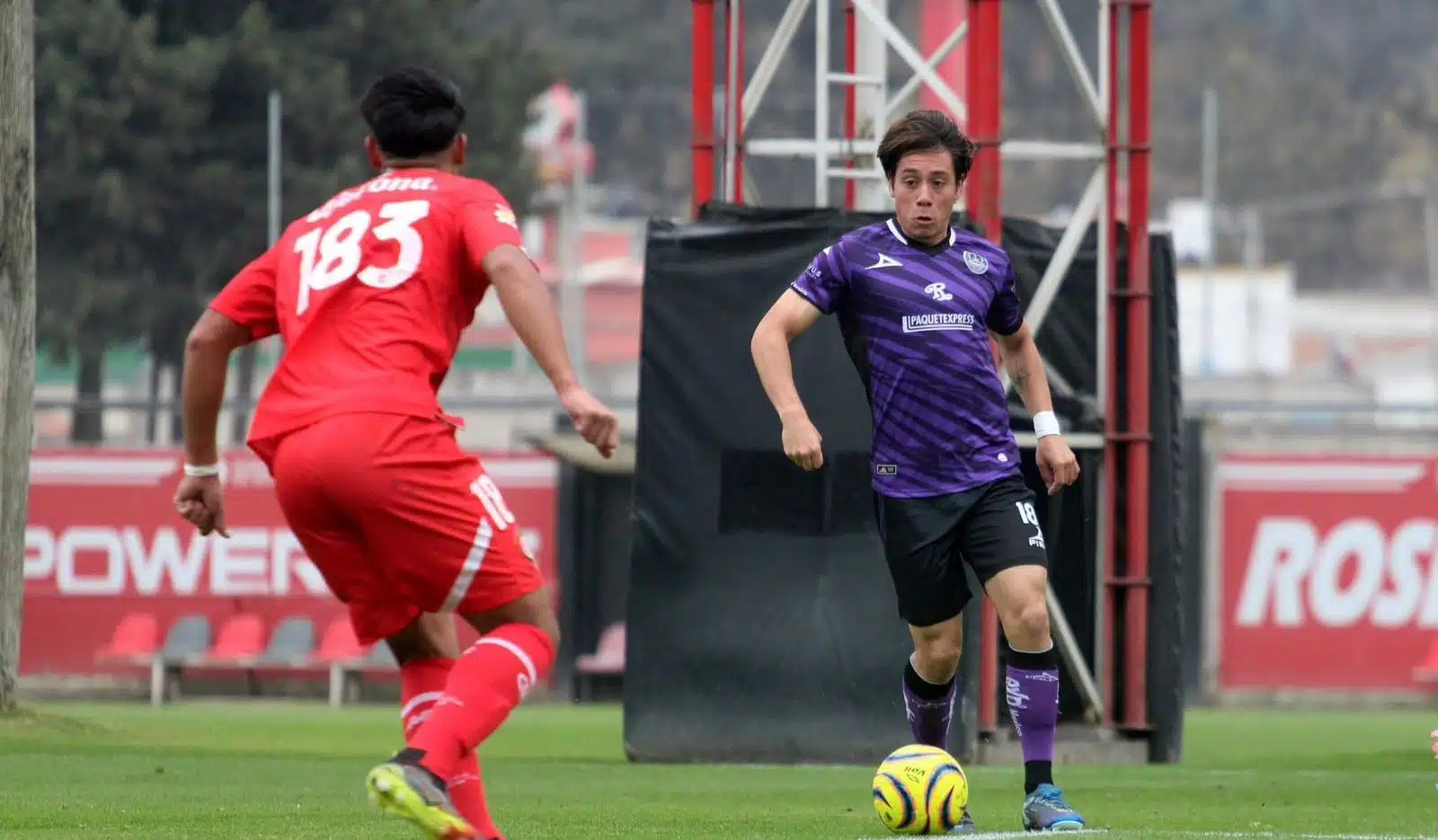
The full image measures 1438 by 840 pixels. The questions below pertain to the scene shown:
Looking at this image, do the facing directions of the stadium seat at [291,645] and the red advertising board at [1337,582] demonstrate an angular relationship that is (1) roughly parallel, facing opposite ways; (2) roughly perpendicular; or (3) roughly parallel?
roughly parallel

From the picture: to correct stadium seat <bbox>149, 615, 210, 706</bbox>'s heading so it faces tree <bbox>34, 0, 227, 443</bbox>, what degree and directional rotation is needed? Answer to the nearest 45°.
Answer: approximately 135° to its right

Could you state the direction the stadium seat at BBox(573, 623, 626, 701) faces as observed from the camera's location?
facing the viewer and to the left of the viewer

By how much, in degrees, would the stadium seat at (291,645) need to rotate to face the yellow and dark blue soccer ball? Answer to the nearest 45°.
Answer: approximately 45° to its left

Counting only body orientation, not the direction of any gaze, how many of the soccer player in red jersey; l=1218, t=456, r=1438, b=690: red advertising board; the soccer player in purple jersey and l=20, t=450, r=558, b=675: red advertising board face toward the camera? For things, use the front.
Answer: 3

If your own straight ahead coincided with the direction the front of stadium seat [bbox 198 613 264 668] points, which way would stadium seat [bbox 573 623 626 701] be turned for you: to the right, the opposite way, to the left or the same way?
the same way

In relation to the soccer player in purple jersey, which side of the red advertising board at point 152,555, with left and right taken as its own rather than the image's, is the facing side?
front

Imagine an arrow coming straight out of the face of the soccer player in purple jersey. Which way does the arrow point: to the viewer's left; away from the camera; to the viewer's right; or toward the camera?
toward the camera

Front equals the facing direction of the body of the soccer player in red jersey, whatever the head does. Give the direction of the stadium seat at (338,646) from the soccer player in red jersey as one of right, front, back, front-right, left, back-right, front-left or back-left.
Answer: front-left

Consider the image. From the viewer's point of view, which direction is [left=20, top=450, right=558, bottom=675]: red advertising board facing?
toward the camera

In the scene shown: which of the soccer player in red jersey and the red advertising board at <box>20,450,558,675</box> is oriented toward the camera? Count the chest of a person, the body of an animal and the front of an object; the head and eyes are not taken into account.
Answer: the red advertising board

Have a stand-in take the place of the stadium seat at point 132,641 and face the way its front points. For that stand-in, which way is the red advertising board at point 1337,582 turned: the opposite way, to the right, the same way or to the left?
the same way

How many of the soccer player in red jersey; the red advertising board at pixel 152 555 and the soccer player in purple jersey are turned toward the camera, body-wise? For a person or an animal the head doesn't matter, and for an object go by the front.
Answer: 2

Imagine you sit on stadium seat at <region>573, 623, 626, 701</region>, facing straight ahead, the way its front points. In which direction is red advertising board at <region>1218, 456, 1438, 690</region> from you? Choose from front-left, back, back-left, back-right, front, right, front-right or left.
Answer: back-left

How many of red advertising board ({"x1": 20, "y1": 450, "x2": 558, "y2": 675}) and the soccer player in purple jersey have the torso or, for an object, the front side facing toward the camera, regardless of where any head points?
2

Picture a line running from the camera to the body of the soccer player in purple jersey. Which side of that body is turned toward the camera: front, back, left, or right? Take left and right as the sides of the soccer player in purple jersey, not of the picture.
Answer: front

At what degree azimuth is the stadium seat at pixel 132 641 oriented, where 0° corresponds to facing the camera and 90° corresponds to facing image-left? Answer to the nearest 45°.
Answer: approximately 45°
